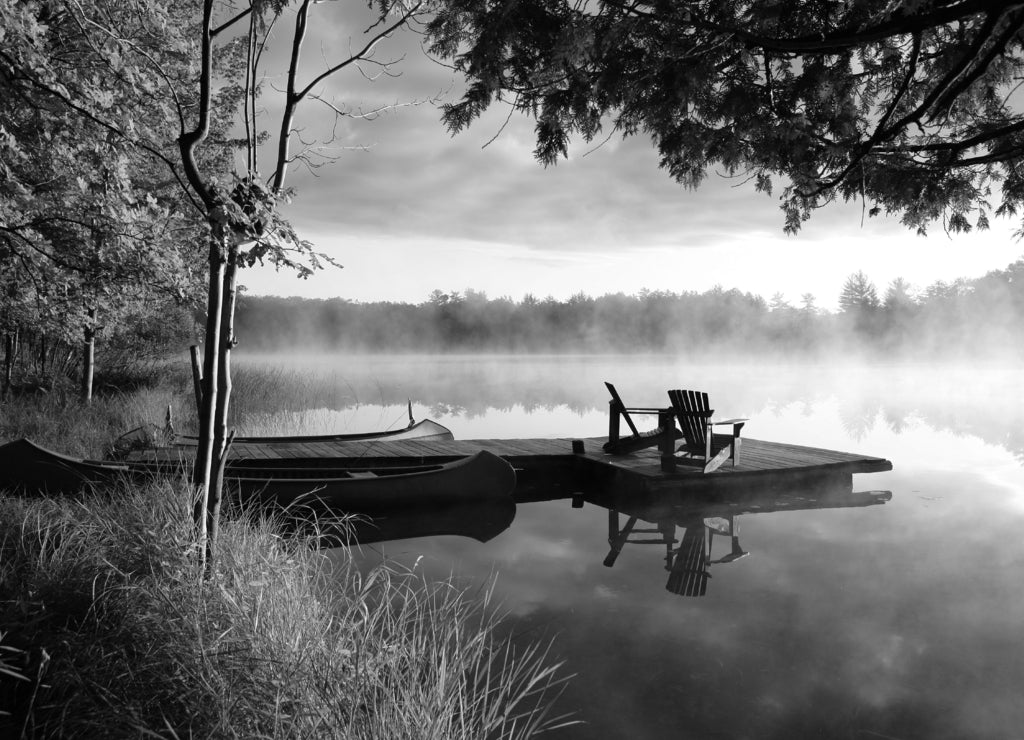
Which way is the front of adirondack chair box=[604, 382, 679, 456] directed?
to the viewer's right

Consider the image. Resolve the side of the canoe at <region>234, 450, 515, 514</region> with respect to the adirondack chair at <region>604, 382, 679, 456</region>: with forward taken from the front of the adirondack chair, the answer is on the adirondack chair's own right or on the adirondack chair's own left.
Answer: on the adirondack chair's own right

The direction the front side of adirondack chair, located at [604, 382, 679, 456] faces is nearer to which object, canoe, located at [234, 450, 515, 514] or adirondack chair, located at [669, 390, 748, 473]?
the adirondack chair
